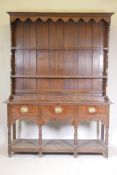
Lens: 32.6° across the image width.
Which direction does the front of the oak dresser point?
toward the camera
